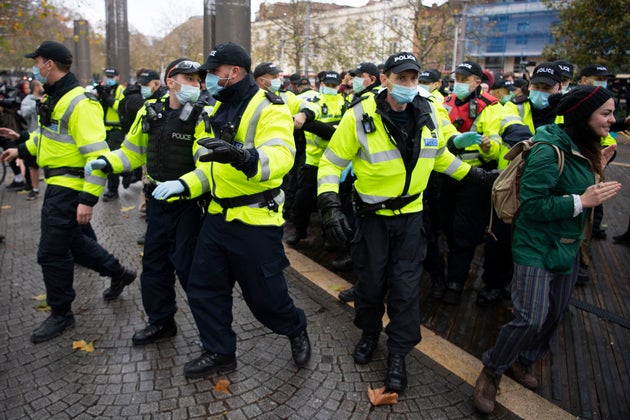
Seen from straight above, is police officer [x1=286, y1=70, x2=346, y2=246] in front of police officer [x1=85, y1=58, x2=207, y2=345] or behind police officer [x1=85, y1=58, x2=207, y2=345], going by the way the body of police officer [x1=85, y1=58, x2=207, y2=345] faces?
behind

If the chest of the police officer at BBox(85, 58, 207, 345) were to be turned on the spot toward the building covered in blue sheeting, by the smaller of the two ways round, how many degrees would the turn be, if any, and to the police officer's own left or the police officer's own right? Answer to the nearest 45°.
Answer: approximately 135° to the police officer's own left

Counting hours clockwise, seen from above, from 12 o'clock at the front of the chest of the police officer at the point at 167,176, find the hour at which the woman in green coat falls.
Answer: The woman in green coat is roughly at 10 o'clock from the police officer.
